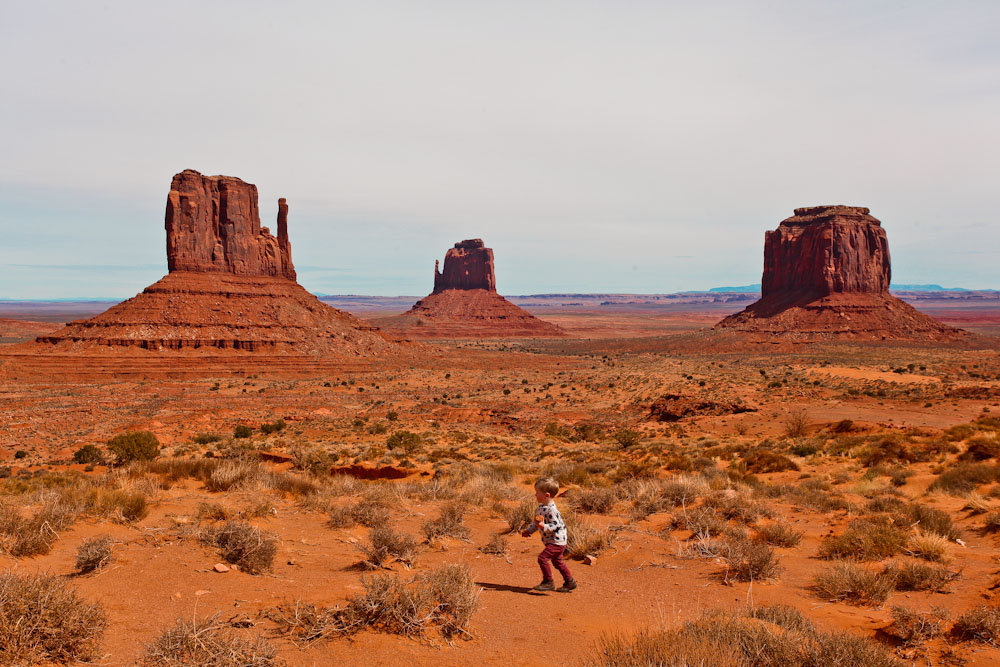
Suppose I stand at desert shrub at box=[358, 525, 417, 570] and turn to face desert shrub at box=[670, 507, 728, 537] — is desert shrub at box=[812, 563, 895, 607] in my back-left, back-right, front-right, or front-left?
front-right

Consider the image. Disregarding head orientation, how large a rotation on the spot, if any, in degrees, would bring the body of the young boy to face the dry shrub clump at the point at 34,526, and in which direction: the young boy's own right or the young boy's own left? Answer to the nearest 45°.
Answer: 0° — they already face it

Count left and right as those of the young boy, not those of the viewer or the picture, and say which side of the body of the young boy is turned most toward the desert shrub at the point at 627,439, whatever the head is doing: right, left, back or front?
right

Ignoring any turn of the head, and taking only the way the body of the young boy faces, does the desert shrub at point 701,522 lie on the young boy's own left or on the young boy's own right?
on the young boy's own right

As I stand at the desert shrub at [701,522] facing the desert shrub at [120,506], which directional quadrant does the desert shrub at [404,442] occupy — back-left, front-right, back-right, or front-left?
front-right

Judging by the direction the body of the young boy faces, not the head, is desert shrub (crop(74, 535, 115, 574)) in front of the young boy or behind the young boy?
in front

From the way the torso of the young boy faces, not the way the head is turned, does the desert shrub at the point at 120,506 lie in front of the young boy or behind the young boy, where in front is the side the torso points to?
in front

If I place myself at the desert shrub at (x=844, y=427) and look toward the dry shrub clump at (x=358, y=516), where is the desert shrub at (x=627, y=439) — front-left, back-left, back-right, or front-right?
front-right

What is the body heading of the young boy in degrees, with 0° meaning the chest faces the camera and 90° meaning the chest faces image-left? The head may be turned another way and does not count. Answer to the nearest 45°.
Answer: approximately 90°

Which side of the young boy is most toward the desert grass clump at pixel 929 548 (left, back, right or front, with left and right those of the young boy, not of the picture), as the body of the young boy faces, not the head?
back

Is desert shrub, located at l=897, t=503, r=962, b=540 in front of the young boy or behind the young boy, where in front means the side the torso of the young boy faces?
behind
